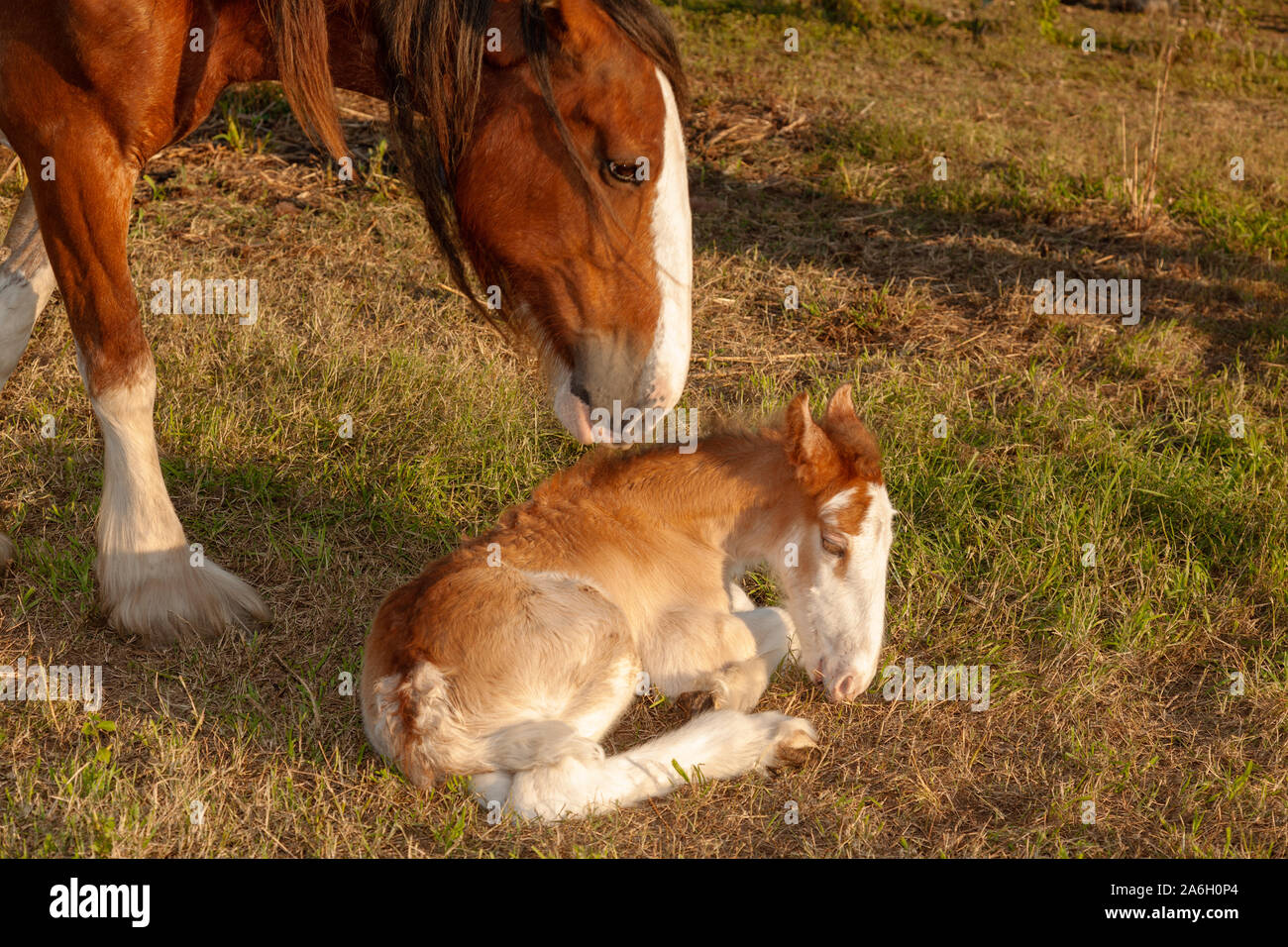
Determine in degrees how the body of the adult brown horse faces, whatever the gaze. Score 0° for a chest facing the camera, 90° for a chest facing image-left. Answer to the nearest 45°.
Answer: approximately 270°
